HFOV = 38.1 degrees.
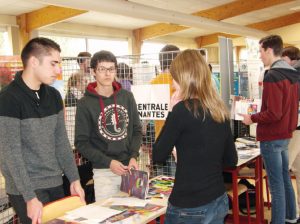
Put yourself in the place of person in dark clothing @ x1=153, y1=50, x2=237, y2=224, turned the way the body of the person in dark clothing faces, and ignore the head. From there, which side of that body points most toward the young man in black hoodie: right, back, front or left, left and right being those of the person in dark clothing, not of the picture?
front

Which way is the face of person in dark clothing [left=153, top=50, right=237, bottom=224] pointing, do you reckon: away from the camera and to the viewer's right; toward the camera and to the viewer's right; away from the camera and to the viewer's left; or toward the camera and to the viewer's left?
away from the camera and to the viewer's left

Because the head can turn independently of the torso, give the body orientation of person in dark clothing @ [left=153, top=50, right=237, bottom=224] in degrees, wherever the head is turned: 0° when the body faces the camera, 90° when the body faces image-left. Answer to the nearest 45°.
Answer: approximately 135°

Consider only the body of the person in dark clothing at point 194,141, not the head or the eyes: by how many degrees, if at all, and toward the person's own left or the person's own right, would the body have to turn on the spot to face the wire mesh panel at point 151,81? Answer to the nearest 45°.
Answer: approximately 45° to the person's own right

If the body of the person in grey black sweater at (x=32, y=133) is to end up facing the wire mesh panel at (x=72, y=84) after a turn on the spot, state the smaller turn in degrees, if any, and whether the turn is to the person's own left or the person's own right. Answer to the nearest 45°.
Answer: approximately 135° to the person's own left

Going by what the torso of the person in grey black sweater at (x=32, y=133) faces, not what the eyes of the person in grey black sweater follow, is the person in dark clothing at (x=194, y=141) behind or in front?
in front

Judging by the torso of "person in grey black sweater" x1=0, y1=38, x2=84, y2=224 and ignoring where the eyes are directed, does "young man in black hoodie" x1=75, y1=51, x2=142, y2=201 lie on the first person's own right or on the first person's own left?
on the first person's own left

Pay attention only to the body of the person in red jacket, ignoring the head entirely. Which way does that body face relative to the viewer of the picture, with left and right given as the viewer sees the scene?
facing away from the viewer and to the left of the viewer

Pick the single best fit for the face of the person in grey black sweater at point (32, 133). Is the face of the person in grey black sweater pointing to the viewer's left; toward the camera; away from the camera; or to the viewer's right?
to the viewer's right

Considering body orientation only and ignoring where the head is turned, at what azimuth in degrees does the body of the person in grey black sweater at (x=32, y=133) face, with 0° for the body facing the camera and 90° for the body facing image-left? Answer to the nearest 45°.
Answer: approximately 315°

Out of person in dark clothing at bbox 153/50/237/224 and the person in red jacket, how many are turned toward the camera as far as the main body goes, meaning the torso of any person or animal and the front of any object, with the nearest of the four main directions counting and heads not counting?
0
